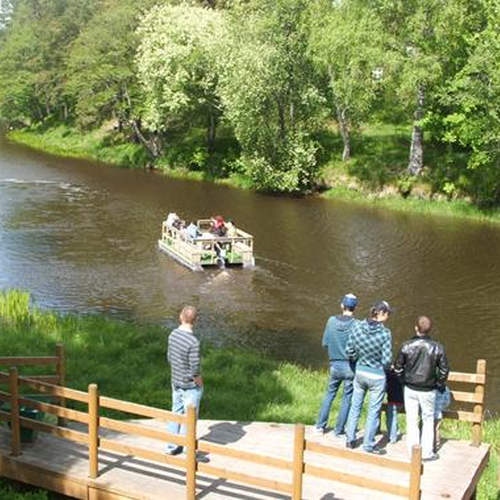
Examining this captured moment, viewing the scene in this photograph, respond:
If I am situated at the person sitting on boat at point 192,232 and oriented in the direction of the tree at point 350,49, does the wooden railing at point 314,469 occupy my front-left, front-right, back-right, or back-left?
back-right

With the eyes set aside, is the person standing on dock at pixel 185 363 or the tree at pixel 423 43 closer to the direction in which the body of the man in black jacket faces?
the tree

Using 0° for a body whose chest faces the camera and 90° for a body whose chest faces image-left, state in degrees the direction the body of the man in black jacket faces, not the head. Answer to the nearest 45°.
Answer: approximately 180°

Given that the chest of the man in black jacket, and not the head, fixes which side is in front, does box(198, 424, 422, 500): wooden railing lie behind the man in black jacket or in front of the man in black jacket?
behind

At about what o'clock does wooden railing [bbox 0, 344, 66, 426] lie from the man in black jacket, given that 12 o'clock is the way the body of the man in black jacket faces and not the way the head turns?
The wooden railing is roughly at 9 o'clock from the man in black jacket.

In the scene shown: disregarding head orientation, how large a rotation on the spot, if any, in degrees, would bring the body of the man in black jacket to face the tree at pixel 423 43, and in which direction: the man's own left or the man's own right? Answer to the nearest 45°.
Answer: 0° — they already face it

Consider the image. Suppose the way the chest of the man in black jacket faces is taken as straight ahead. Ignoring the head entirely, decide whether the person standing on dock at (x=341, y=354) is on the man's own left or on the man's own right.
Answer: on the man's own left

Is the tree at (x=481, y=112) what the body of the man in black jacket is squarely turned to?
yes
